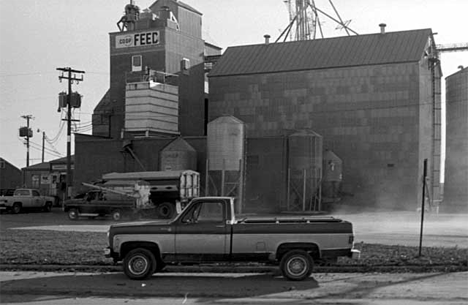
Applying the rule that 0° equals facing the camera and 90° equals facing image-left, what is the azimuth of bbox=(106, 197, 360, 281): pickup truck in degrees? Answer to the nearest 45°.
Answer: approximately 90°
